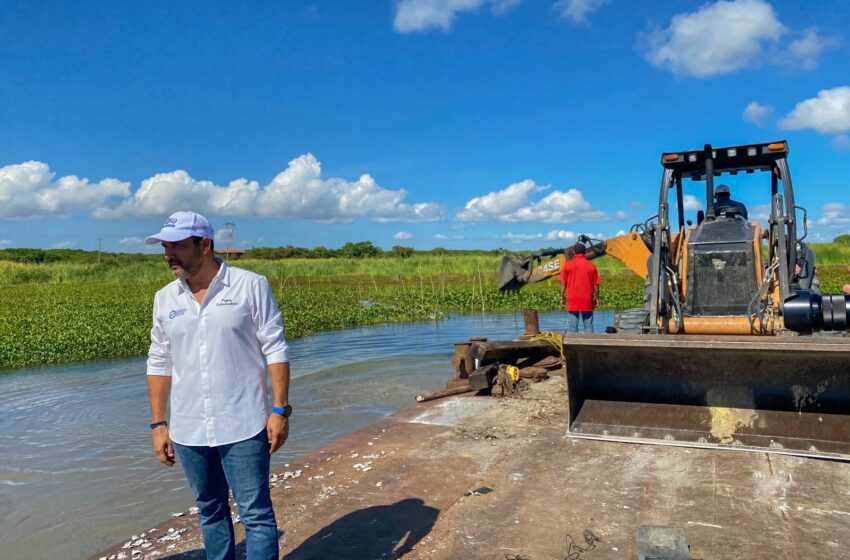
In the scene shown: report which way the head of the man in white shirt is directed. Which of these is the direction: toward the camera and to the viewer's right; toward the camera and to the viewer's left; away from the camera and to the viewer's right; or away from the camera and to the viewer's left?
toward the camera and to the viewer's left

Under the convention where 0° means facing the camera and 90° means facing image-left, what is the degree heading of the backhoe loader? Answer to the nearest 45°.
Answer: approximately 0°

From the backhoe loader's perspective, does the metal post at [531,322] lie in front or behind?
behind

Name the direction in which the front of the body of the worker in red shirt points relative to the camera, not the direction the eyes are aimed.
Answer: away from the camera

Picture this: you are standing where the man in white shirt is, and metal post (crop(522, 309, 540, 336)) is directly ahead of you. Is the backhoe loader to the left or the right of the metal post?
right

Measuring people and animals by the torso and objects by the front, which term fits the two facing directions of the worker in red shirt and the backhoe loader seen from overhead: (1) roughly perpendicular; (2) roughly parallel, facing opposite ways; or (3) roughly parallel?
roughly parallel, facing opposite ways

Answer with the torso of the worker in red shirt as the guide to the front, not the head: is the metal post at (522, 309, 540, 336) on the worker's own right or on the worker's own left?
on the worker's own left

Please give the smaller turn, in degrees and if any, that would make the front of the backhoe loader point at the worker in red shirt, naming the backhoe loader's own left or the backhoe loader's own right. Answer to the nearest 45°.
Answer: approximately 135° to the backhoe loader's own right

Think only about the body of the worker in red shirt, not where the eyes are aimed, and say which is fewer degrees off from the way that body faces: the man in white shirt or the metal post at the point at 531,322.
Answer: the metal post

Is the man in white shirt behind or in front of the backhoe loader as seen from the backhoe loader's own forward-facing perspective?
in front

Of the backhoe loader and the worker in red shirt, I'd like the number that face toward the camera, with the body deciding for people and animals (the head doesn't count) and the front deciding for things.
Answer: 1
